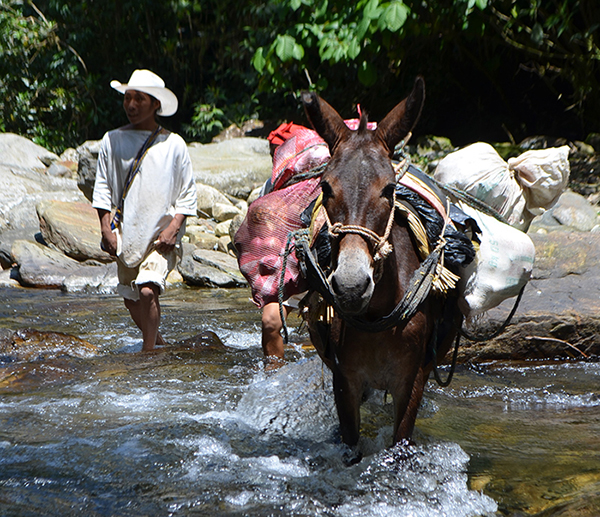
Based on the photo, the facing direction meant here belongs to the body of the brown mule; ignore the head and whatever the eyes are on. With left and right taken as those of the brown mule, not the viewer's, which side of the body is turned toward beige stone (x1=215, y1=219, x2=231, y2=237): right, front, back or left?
back

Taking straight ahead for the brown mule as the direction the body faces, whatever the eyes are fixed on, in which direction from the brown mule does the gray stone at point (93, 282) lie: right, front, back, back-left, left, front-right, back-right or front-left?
back-right

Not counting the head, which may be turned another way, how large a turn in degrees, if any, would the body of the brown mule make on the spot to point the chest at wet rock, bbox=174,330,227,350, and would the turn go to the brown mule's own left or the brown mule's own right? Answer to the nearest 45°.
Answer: approximately 135° to the brown mule's own right

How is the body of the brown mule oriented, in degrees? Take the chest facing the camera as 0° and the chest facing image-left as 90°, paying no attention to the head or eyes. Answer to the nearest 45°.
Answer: approximately 0°

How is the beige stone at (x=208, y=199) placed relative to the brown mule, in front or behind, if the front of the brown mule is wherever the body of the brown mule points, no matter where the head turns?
behind

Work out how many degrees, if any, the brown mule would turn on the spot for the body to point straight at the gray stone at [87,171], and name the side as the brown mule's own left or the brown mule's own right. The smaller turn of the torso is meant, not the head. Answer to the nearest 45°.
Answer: approximately 135° to the brown mule's own right

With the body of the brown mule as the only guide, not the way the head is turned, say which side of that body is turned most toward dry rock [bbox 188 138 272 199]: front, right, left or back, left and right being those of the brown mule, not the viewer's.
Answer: back
